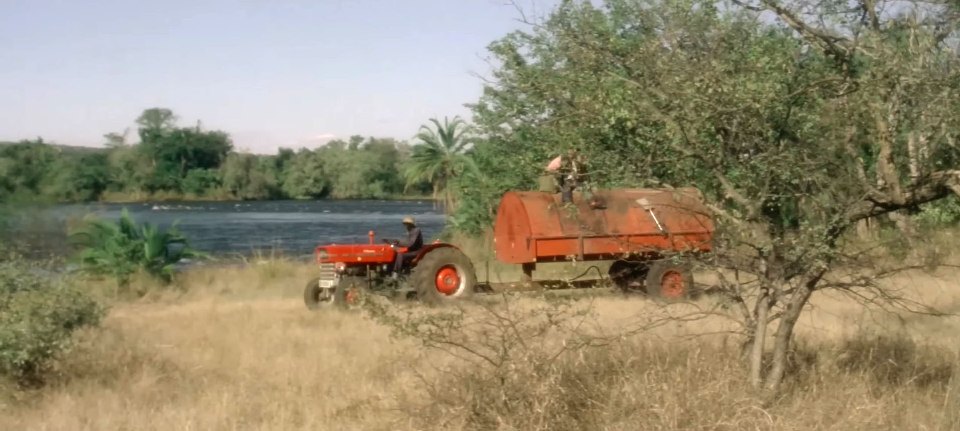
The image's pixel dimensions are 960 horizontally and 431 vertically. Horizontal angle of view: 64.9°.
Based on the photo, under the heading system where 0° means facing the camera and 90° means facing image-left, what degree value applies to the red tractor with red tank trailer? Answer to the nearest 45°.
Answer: approximately 45°

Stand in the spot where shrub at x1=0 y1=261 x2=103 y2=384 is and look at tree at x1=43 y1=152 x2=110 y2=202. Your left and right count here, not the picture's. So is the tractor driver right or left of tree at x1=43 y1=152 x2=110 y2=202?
right

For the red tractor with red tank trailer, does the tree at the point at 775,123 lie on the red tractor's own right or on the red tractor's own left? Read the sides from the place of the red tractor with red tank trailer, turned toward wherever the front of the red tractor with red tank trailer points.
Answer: on the red tractor's own left

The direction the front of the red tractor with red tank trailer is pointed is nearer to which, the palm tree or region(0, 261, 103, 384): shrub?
the shrub
